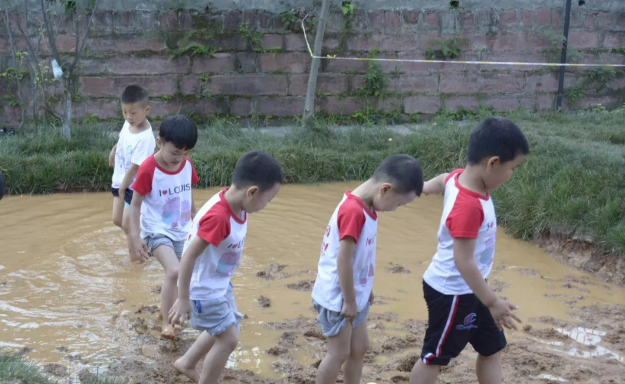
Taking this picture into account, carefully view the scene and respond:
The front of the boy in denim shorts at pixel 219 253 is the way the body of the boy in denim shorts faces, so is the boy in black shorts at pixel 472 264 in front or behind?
in front

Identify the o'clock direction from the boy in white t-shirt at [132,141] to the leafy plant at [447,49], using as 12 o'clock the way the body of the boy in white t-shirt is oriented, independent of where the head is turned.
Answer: The leafy plant is roughly at 6 o'clock from the boy in white t-shirt.

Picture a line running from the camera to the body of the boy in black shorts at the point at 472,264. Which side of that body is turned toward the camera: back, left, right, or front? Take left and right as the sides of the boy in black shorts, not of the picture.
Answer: right

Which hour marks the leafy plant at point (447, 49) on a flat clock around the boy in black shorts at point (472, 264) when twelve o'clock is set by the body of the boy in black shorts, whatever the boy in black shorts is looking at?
The leafy plant is roughly at 9 o'clock from the boy in black shorts.

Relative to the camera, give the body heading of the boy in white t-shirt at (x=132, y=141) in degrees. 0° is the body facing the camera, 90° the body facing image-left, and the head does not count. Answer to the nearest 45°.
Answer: approximately 45°

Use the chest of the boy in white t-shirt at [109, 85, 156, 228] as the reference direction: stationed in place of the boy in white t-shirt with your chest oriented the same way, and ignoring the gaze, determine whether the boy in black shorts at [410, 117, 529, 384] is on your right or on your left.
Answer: on your left

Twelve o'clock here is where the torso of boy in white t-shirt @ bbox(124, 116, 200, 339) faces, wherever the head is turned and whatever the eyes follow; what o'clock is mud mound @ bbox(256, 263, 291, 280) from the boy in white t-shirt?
The mud mound is roughly at 9 o'clock from the boy in white t-shirt.

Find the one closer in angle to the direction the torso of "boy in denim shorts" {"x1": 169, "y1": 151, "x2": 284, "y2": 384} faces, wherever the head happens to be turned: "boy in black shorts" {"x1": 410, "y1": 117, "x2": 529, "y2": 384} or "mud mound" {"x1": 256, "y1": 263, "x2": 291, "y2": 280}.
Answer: the boy in black shorts

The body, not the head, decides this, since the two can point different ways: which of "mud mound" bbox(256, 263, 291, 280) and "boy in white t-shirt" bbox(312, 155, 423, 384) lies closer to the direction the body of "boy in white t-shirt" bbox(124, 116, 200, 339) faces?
the boy in white t-shirt
